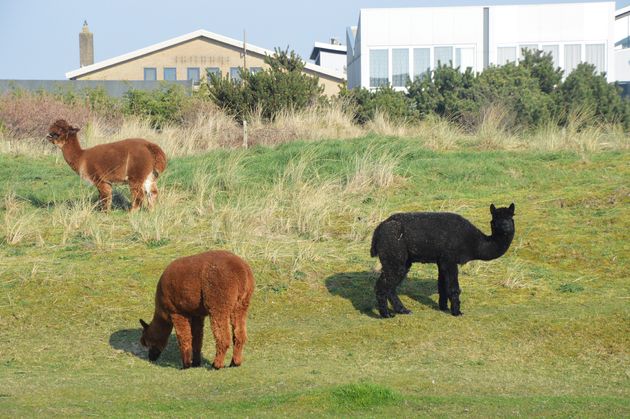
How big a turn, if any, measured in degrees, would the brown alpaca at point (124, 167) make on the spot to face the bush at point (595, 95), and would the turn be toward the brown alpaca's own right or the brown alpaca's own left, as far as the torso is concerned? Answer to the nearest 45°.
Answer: approximately 135° to the brown alpaca's own right

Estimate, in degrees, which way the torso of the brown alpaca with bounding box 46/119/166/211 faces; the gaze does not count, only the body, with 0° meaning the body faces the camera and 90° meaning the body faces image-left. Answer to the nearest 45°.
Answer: approximately 90°

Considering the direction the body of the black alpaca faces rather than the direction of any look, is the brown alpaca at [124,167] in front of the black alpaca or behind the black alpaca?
behind

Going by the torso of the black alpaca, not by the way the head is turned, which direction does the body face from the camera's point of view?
to the viewer's right

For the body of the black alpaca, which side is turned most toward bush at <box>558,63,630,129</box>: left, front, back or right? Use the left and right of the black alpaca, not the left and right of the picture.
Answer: left

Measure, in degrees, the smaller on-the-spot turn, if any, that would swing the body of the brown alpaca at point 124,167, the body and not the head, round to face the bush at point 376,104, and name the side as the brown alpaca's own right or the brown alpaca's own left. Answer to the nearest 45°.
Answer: approximately 135° to the brown alpaca's own right

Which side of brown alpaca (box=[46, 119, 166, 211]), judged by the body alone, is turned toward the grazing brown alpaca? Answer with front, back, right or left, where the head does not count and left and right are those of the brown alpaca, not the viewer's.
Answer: left

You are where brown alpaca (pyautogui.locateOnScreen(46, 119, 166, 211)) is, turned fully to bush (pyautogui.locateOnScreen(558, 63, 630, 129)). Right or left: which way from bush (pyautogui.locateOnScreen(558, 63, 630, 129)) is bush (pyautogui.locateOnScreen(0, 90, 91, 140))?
left

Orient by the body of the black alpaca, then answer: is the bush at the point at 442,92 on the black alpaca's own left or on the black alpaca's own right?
on the black alpaca's own left

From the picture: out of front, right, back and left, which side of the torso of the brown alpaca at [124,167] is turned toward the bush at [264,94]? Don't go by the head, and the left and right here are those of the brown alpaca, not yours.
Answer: right

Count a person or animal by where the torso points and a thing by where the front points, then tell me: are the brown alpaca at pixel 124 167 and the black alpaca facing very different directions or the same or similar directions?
very different directions

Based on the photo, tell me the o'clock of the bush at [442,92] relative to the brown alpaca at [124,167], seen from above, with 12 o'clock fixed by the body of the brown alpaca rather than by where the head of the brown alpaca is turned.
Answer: The bush is roughly at 4 o'clock from the brown alpaca.

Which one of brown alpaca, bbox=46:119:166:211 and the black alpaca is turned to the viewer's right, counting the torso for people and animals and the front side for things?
the black alpaca
